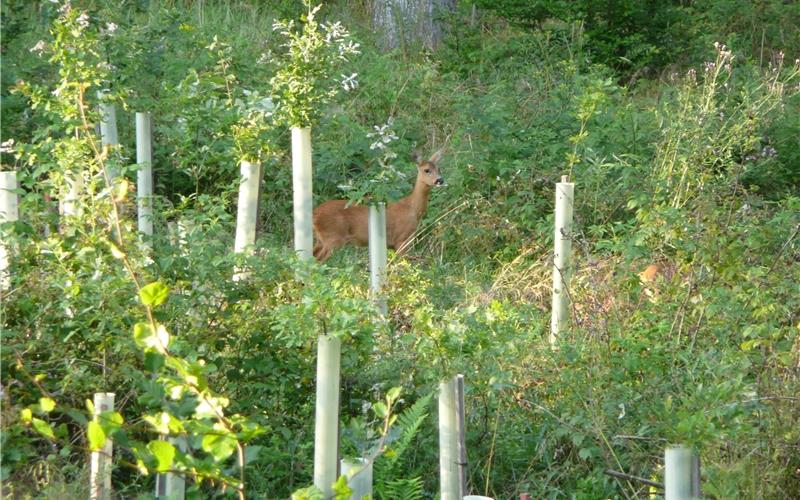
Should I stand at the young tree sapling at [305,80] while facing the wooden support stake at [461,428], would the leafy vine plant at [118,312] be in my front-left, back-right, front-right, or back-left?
front-right

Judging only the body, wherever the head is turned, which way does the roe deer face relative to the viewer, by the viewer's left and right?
facing to the right of the viewer

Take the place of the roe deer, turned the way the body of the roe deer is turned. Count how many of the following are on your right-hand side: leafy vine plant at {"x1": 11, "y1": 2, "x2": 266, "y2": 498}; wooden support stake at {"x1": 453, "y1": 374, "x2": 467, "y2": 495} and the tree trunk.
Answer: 2

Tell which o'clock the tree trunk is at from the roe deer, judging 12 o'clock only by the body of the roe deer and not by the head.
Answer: The tree trunk is roughly at 9 o'clock from the roe deer.

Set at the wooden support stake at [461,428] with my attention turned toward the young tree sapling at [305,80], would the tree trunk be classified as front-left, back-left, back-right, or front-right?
front-right

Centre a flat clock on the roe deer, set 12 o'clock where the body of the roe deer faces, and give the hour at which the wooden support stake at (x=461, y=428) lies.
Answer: The wooden support stake is roughly at 3 o'clock from the roe deer.

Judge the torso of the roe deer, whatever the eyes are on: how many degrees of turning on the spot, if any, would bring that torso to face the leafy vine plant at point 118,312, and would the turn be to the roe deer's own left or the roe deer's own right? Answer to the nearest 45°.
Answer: approximately 90° to the roe deer's own right
